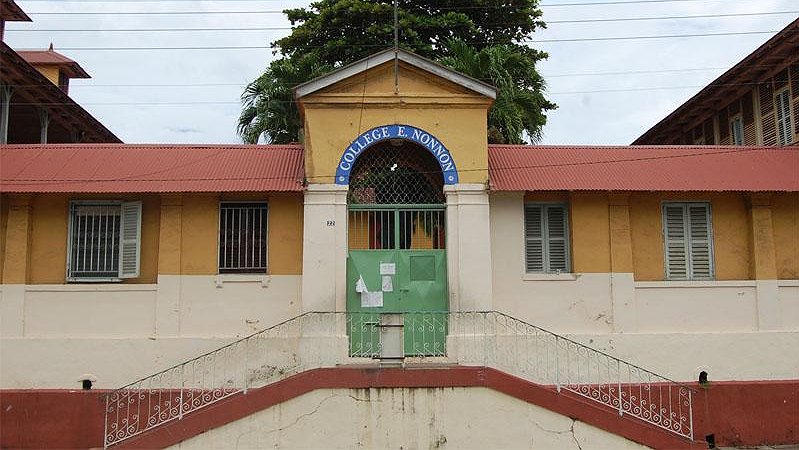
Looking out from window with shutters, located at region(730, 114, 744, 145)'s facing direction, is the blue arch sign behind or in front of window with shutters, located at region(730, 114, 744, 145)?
in front

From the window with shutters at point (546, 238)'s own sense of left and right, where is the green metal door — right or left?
on its right

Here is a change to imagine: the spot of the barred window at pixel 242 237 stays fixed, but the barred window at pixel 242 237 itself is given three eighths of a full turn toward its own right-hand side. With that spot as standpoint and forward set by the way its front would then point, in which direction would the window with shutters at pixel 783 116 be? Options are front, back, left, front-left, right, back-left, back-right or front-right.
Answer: back-right

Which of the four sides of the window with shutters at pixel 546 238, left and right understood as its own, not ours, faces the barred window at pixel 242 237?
right

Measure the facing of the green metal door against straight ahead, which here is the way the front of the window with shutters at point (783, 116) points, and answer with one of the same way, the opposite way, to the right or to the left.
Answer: to the left

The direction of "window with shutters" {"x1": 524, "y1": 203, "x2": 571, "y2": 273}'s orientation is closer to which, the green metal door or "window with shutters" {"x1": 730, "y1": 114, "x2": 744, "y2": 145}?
the green metal door

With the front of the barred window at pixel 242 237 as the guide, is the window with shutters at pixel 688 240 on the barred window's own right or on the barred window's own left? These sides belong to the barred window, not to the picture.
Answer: on the barred window's own left

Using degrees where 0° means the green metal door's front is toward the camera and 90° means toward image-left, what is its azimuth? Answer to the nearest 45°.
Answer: approximately 0°

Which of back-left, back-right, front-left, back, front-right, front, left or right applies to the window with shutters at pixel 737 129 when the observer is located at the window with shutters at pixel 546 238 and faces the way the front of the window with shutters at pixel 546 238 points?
back-left
